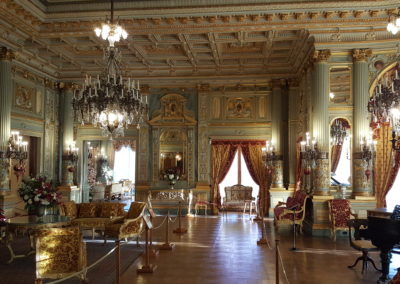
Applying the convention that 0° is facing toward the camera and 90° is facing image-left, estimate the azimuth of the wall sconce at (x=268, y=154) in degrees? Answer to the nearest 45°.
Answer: approximately 45°
